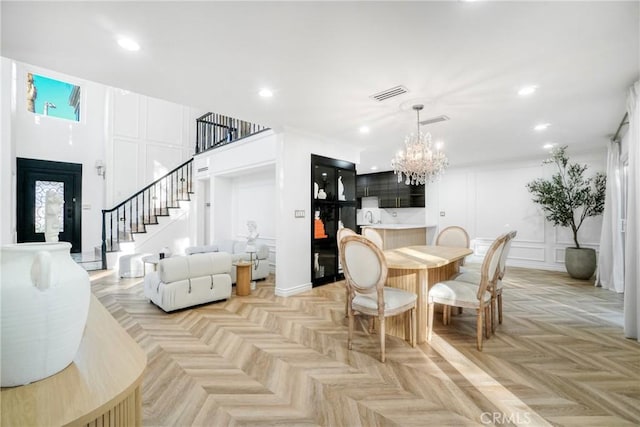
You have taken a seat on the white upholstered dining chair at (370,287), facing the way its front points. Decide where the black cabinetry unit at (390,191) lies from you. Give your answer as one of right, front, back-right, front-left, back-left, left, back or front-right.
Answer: front-left

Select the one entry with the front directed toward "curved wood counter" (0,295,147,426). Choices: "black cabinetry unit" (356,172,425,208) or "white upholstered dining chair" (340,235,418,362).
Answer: the black cabinetry unit

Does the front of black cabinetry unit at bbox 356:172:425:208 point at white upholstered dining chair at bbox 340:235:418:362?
yes

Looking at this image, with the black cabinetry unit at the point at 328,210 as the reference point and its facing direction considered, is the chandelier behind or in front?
in front

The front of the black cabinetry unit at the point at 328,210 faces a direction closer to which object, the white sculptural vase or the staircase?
the white sculptural vase

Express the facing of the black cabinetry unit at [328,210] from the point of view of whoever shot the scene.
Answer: facing the viewer and to the right of the viewer

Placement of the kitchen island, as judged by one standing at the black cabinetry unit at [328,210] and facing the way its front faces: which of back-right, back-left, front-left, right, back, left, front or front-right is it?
left

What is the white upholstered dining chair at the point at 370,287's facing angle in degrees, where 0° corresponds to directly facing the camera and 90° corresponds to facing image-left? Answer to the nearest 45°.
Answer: approximately 225°

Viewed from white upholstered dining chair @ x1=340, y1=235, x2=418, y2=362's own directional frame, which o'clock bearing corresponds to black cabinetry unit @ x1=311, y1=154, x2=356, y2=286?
The black cabinetry unit is roughly at 10 o'clock from the white upholstered dining chair.

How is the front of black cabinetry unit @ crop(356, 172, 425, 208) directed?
toward the camera

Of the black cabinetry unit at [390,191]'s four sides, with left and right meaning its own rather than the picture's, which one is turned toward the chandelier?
front
